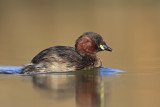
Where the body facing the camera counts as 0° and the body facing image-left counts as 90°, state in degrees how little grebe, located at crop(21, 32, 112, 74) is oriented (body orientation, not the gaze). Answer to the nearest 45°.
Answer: approximately 270°
